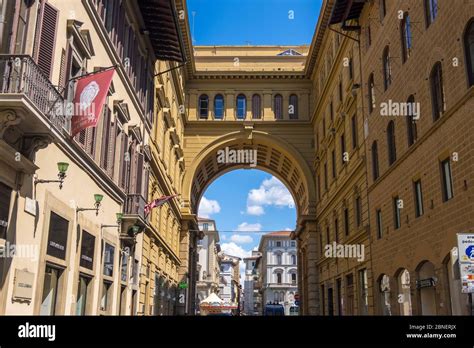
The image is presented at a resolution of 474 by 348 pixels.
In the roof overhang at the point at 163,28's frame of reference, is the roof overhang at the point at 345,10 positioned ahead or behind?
ahead

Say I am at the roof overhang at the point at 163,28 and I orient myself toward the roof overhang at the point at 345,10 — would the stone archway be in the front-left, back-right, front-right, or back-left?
front-left

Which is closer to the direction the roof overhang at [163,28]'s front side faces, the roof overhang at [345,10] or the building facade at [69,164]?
the roof overhang

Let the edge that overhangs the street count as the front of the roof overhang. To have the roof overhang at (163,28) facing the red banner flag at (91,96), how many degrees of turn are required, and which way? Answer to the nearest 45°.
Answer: approximately 90° to its right

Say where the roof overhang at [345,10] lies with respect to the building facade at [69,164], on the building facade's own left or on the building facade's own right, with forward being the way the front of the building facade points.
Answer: on the building facade's own left

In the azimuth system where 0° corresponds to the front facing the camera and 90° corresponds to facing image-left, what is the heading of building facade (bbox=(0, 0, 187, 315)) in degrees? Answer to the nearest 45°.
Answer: approximately 315°

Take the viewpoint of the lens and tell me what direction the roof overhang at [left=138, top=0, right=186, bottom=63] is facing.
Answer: facing to the right of the viewer

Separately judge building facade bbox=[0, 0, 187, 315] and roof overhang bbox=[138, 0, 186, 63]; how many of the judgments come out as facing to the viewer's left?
0
